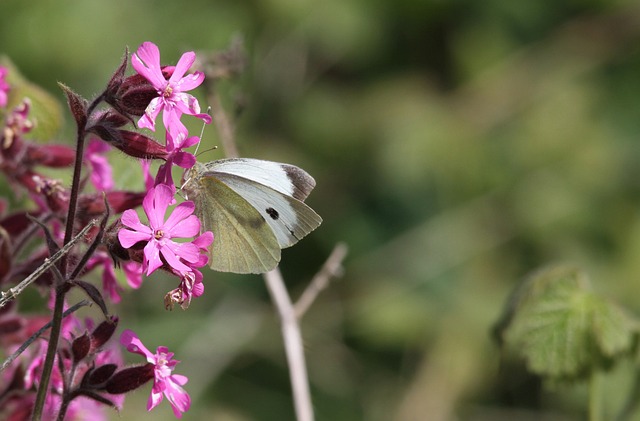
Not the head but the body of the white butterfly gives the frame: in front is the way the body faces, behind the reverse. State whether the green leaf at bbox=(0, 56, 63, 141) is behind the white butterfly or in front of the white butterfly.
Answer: in front

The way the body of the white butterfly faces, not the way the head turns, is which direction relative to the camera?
to the viewer's left
